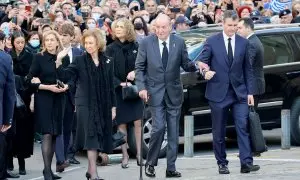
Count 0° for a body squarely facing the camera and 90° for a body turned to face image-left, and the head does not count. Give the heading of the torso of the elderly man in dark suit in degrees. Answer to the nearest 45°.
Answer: approximately 0°

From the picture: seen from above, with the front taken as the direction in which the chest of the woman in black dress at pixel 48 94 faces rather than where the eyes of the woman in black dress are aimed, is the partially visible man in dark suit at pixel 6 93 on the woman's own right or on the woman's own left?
on the woman's own right

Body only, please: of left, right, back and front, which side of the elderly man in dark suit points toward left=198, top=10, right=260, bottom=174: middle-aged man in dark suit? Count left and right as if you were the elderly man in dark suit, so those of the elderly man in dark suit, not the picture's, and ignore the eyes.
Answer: left

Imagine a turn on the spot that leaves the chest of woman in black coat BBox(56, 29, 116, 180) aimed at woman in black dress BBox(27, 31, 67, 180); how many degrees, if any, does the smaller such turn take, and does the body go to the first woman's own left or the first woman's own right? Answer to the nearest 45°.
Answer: approximately 135° to the first woman's own right
